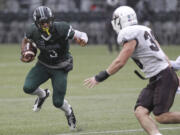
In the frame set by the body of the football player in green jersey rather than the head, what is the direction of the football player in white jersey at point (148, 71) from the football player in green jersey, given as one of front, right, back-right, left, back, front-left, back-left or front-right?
front-left

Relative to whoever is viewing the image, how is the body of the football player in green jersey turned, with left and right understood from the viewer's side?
facing the viewer
